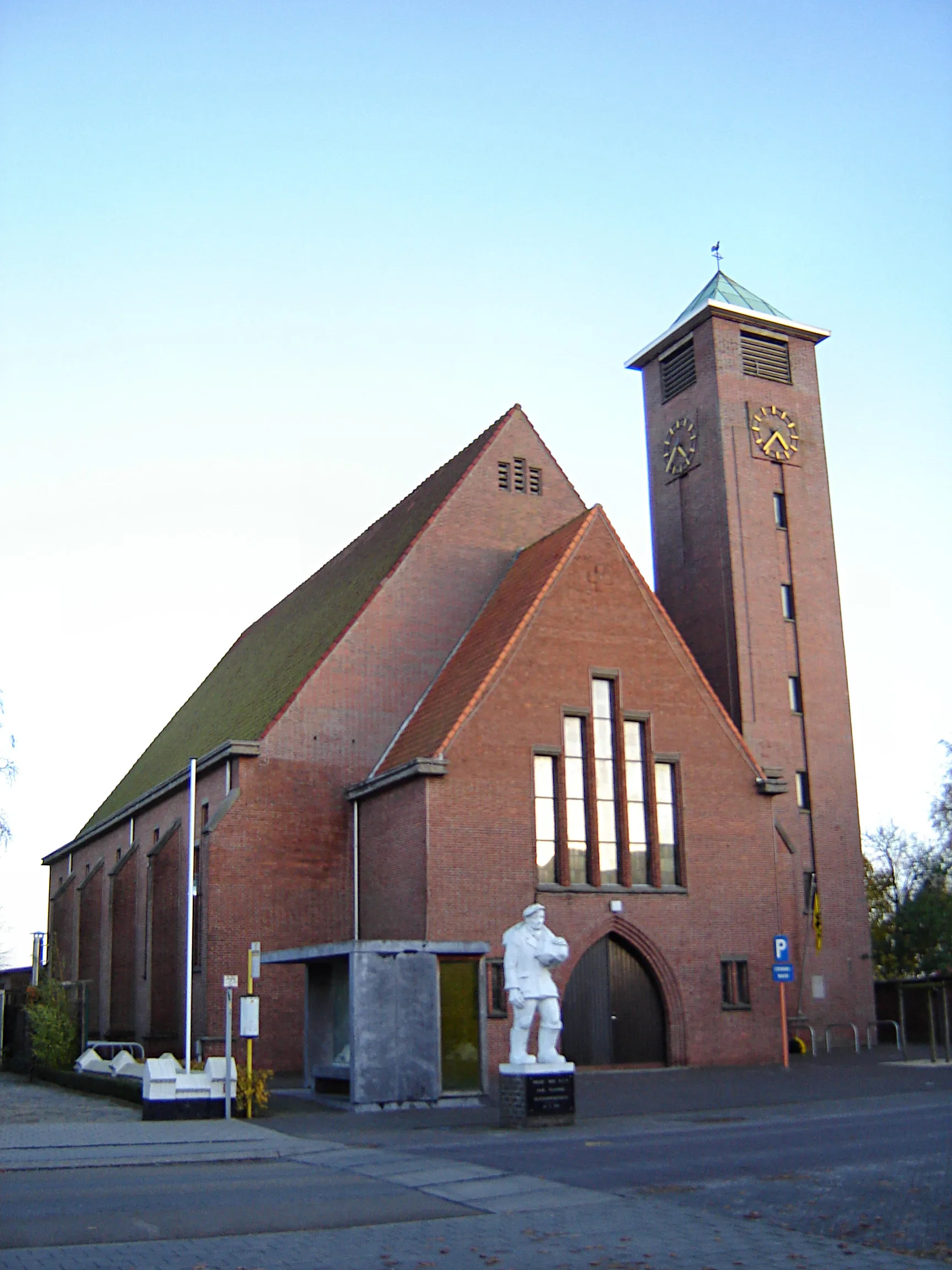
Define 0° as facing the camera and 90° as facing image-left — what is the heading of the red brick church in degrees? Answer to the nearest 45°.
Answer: approximately 315°

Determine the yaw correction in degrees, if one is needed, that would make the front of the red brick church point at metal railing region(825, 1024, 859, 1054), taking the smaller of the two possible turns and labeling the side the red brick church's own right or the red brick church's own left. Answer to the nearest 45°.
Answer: approximately 90° to the red brick church's own left

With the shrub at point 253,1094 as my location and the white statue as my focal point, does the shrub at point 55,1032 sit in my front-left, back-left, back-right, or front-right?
back-left

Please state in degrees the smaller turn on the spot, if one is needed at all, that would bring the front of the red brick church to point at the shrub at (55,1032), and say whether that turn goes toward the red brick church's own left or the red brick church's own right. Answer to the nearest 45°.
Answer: approximately 135° to the red brick church's own right

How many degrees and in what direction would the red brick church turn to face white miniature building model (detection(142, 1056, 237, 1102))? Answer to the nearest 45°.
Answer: approximately 90° to its right

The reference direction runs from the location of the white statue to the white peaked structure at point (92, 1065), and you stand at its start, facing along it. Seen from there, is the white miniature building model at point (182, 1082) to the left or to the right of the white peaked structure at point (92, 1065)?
left

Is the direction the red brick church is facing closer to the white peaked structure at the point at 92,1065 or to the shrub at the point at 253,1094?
the shrub

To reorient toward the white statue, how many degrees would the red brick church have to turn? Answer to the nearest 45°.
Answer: approximately 45° to its right
